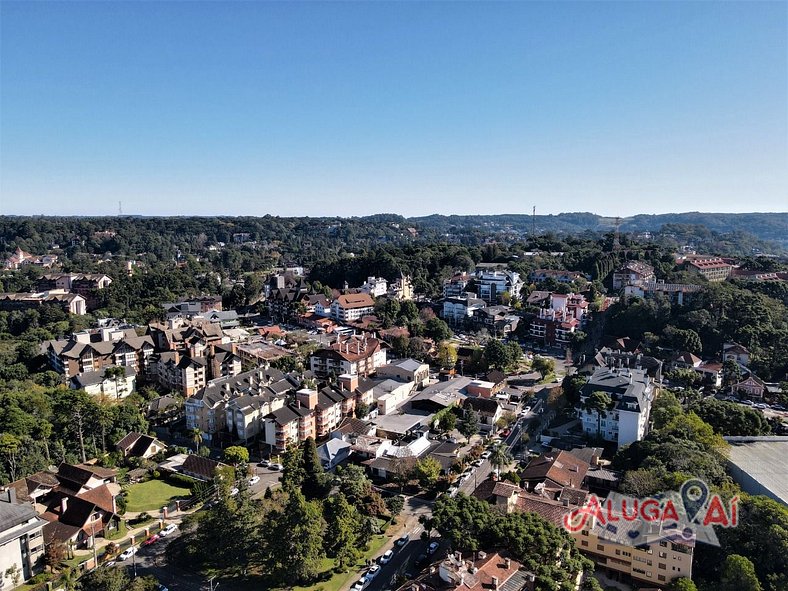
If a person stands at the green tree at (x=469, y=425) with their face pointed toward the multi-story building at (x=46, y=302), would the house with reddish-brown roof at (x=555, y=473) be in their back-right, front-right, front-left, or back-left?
back-left

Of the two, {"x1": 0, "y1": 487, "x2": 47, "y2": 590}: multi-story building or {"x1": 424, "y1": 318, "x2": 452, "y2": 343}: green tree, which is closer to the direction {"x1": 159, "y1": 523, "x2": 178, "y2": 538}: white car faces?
the multi-story building

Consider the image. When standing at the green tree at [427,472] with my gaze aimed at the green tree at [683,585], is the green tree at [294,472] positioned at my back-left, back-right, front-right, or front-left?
back-right

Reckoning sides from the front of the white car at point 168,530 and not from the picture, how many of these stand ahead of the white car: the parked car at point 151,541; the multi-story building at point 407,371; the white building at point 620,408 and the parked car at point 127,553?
2
